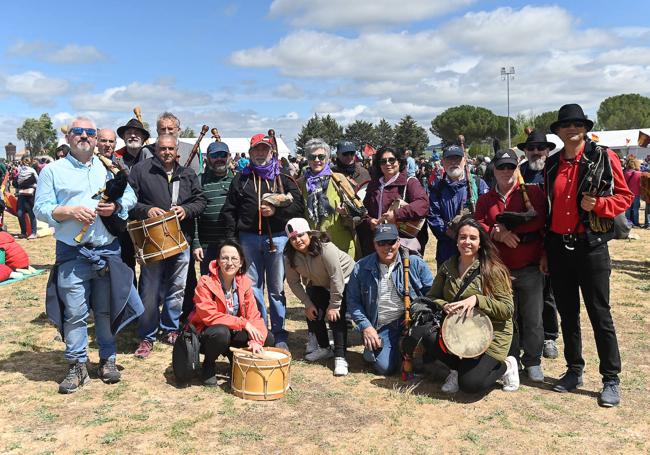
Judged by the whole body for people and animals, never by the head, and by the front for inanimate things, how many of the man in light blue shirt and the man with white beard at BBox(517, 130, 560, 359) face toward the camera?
2

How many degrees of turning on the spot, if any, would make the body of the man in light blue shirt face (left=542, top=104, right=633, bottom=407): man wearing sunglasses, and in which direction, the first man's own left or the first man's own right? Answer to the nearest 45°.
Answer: approximately 45° to the first man's own left

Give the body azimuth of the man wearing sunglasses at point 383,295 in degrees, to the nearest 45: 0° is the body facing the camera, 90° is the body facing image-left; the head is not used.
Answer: approximately 0°

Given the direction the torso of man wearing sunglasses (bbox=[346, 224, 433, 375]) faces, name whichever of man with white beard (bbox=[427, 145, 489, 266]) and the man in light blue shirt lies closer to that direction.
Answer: the man in light blue shirt

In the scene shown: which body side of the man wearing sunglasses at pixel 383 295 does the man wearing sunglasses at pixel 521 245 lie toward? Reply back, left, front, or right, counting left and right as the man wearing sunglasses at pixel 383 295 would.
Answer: left

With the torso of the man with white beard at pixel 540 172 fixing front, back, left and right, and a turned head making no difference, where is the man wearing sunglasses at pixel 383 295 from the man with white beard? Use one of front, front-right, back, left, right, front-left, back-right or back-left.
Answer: front-right
